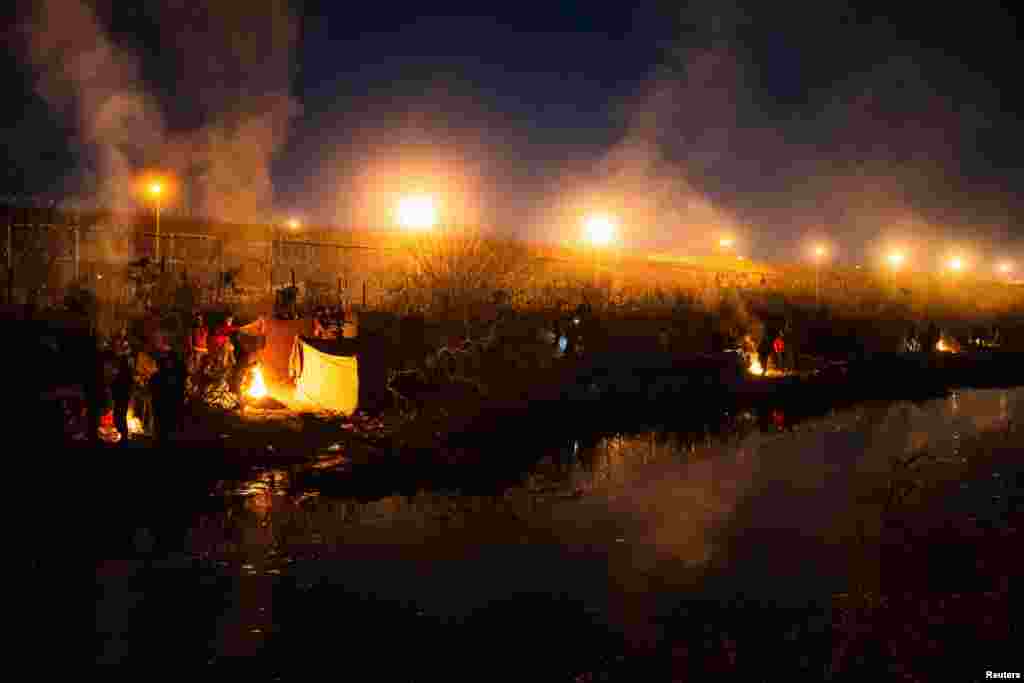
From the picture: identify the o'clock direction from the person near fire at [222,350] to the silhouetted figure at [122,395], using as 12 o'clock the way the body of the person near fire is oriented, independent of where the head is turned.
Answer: The silhouetted figure is roughly at 4 o'clock from the person near fire.

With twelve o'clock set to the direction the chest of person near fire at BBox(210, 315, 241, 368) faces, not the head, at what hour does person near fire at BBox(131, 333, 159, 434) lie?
person near fire at BBox(131, 333, 159, 434) is roughly at 4 o'clock from person near fire at BBox(210, 315, 241, 368).

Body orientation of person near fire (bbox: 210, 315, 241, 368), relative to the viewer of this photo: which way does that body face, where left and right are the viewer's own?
facing to the right of the viewer

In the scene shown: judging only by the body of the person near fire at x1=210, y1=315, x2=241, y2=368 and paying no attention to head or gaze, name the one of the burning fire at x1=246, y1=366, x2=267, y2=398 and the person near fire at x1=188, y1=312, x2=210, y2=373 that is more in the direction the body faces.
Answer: the burning fire

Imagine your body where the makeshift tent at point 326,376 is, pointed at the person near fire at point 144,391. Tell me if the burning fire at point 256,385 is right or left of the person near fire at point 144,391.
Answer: right

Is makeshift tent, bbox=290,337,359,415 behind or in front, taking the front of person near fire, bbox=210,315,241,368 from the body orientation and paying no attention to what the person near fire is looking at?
in front

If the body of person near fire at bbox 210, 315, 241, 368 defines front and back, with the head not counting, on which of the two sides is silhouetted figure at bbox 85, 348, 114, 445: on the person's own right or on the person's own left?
on the person's own right

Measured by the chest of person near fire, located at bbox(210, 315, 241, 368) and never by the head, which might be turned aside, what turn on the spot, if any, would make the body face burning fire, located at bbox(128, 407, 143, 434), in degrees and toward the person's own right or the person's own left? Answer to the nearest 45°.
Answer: approximately 135° to the person's own right

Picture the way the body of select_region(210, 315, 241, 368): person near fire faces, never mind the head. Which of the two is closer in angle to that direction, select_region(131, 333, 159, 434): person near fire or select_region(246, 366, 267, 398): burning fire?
the burning fire

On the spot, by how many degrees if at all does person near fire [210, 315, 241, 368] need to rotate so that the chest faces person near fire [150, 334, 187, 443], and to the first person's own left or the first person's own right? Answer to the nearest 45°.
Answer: approximately 90° to the first person's own right

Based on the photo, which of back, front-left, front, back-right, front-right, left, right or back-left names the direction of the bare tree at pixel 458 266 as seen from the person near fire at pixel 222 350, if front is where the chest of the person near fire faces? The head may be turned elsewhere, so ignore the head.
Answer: front-left
